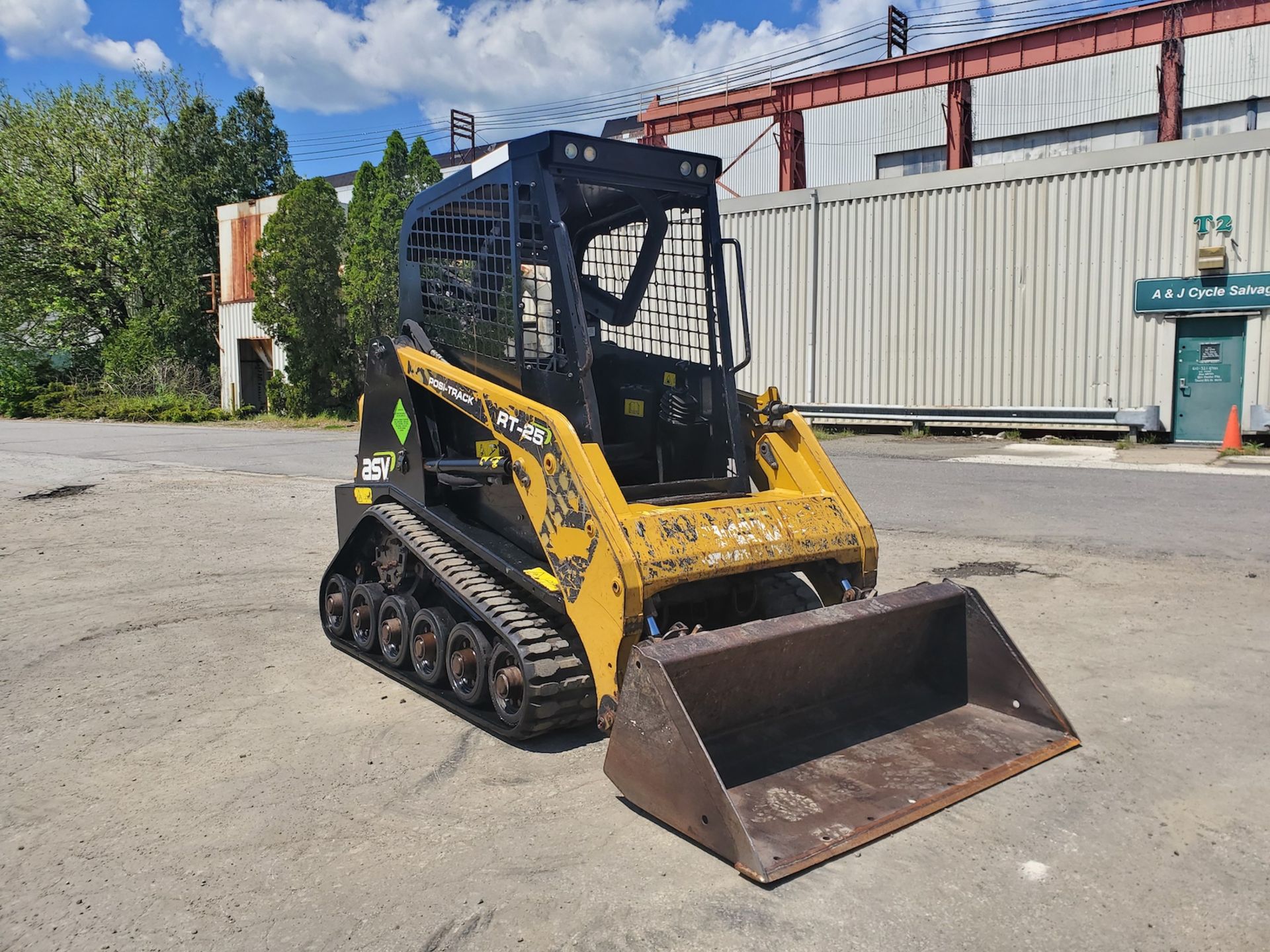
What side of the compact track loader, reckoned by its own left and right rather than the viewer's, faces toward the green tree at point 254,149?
back

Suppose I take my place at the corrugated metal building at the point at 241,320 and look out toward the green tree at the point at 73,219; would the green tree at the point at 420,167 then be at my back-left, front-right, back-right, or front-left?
back-left

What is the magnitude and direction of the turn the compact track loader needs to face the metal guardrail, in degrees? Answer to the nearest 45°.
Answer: approximately 135° to its left

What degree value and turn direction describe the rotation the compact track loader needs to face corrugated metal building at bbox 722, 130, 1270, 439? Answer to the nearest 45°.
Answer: approximately 135° to its left

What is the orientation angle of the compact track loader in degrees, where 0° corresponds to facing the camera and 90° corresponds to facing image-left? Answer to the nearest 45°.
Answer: approximately 315°
